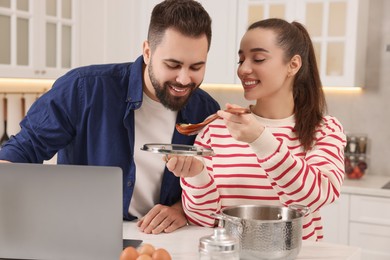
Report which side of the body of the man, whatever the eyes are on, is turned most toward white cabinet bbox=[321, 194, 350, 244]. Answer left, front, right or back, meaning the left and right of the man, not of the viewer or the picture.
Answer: left

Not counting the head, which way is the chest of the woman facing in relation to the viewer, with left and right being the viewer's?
facing the viewer and to the left of the viewer

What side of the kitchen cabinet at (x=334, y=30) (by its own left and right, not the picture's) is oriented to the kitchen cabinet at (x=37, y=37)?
right

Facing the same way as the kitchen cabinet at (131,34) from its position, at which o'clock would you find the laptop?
The laptop is roughly at 12 o'clock from the kitchen cabinet.

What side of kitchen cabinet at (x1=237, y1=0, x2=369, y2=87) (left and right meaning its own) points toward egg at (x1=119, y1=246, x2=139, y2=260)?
front

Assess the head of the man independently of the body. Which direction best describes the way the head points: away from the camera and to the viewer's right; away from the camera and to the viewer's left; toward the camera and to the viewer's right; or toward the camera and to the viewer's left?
toward the camera and to the viewer's right

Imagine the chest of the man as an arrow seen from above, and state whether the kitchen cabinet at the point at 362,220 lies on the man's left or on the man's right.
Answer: on the man's left

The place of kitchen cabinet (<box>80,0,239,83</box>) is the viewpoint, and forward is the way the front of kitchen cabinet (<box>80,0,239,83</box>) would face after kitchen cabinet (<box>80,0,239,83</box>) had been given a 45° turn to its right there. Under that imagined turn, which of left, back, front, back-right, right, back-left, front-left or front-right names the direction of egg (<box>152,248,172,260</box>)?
front-left

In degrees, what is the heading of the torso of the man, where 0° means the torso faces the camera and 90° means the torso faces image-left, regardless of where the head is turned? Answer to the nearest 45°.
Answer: approximately 315°

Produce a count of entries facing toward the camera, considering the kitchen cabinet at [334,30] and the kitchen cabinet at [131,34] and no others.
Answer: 2

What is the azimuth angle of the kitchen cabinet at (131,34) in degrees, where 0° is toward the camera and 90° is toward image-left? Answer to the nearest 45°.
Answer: approximately 0°

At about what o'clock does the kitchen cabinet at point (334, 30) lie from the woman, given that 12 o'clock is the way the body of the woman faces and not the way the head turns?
The kitchen cabinet is roughly at 5 o'clock from the woman.

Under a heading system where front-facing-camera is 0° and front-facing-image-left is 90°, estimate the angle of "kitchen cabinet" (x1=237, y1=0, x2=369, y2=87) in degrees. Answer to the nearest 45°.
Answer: approximately 0°

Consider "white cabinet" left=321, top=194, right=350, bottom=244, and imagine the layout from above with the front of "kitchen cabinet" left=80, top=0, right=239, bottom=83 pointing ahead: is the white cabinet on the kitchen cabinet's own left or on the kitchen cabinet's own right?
on the kitchen cabinet's own left
